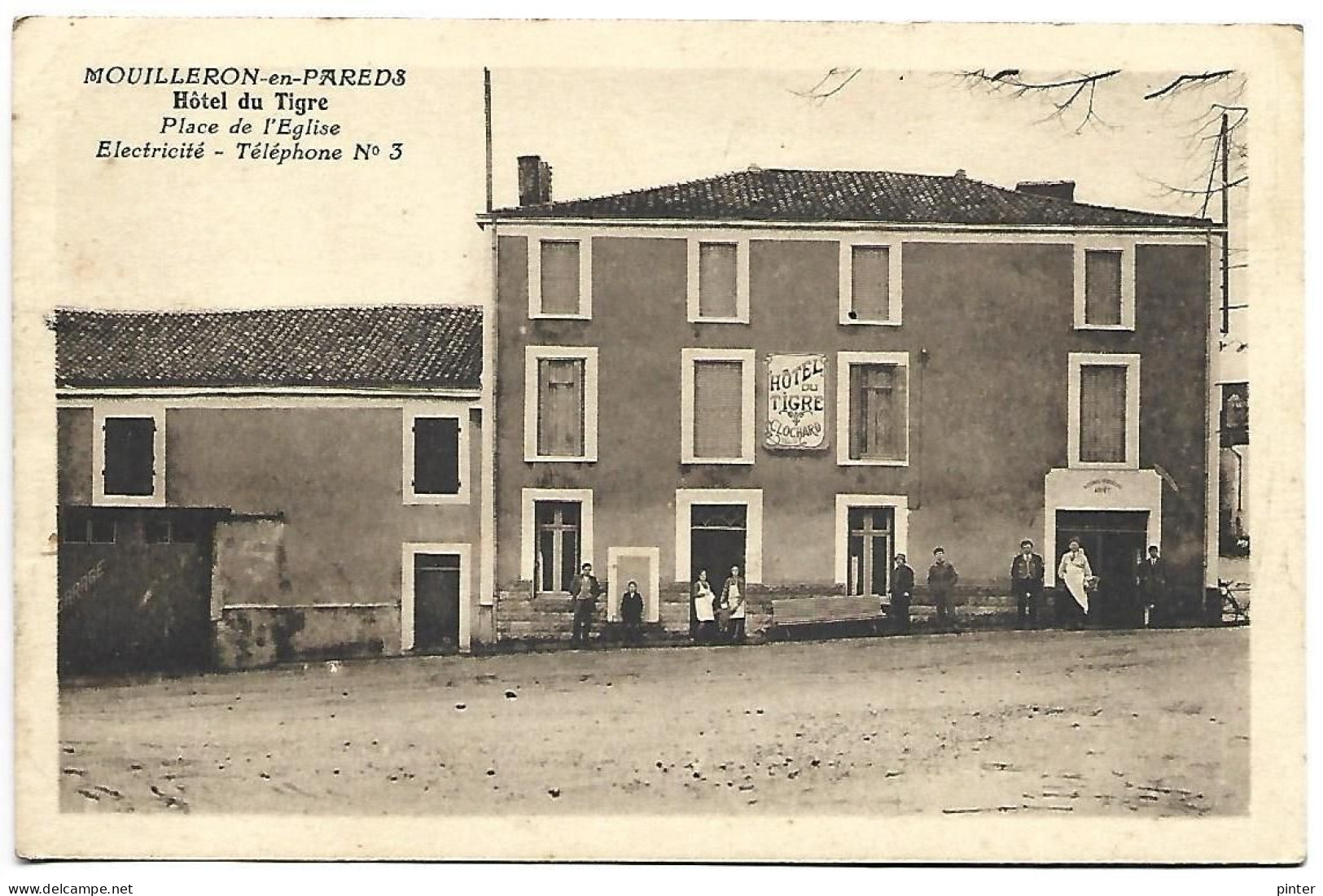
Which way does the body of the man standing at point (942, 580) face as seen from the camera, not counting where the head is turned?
toward the camera

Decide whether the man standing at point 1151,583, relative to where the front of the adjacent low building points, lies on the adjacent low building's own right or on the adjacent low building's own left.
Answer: on the adjacent low building's own left

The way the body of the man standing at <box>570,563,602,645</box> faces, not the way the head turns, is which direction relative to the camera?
toward the camera

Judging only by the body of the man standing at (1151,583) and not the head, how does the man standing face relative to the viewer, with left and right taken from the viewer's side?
facing the viewer

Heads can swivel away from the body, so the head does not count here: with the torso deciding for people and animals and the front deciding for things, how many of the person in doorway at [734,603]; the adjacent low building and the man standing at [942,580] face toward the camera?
3

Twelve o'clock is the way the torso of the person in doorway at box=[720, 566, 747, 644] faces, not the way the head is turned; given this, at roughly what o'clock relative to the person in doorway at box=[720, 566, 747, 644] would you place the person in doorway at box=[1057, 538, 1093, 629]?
the person in doorway at box=[1057, 538, 1093, 629] is roughly at 9 o'clock from the person in doorway at box=[720, 566, 747, 644].

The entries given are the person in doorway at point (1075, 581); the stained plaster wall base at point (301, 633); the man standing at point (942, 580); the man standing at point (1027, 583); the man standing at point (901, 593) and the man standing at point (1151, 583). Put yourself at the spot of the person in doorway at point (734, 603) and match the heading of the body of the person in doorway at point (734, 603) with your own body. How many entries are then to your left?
5

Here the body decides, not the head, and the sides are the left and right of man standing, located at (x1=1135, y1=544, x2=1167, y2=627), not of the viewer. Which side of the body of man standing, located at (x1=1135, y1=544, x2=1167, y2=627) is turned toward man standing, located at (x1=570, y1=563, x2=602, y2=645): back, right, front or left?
right
